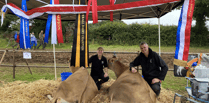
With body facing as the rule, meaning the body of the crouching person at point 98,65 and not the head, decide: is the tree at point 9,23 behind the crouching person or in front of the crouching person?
behind

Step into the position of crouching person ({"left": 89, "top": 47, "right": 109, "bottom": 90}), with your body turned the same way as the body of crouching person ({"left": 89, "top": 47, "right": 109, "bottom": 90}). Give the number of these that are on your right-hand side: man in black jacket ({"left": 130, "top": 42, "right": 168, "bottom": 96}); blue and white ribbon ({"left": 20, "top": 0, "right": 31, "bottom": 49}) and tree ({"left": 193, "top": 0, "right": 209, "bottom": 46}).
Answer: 1

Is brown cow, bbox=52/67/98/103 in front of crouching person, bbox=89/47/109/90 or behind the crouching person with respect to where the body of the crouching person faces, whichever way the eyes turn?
in front

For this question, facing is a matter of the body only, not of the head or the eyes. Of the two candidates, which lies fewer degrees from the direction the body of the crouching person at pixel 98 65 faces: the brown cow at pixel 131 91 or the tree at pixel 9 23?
the brown cow

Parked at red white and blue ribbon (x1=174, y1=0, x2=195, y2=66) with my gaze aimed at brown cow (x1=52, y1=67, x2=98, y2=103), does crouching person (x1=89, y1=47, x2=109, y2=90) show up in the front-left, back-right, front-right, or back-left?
front-right

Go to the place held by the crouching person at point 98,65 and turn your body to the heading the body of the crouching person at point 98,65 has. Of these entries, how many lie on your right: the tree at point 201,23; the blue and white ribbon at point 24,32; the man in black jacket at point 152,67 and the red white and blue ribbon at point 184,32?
1

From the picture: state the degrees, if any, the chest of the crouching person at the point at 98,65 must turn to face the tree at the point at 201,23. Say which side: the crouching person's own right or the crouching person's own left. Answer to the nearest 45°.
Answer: approximately 135° to the crouching person's own left

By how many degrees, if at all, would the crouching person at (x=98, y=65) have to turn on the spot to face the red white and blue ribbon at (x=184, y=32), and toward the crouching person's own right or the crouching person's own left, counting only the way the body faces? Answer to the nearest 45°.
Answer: approximately 45° to the crouching person's own left

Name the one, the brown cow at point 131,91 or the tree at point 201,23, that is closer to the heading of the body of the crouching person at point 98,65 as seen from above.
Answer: the brown cow

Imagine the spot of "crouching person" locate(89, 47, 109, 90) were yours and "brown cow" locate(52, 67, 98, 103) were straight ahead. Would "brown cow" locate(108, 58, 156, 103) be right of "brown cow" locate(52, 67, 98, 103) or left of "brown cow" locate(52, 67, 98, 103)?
left

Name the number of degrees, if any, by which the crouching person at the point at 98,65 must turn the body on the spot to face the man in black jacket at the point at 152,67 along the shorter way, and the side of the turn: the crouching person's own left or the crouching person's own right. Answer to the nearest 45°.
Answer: approximately 45° to the crouching person's own left

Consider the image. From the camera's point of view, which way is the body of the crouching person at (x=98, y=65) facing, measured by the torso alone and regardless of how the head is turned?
toward the camera

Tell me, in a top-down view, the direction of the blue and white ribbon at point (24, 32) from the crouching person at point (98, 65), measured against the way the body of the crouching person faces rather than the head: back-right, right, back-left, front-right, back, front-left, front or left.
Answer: right
